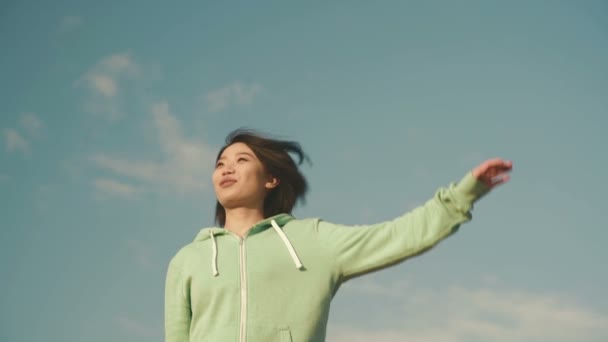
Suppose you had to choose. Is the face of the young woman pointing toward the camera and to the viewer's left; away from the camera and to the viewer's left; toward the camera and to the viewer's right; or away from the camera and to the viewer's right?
toward the camera and to the viewer's left

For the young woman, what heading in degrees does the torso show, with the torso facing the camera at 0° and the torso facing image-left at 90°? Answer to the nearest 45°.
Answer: approximately 45°
